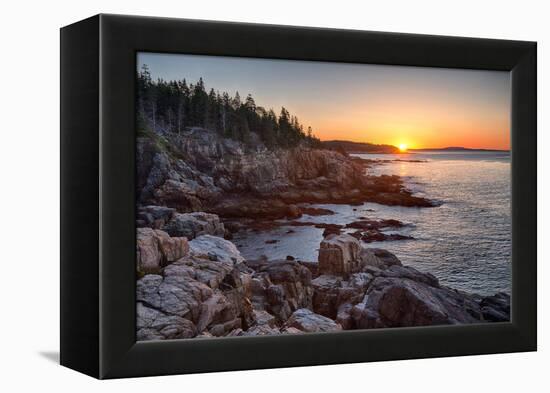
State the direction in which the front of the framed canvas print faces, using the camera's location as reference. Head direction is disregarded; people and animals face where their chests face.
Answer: facing the viewer and to the right of the viewer
